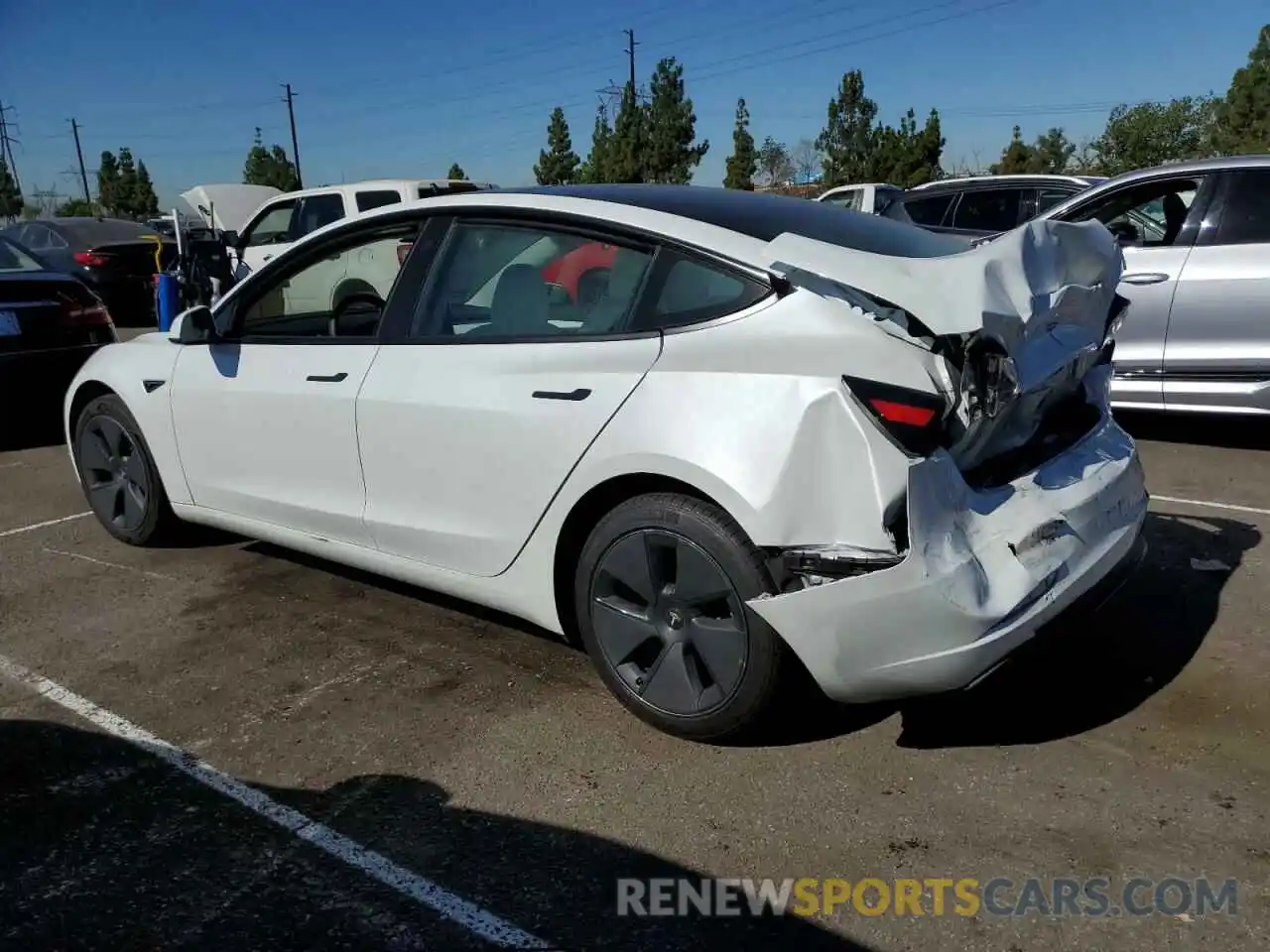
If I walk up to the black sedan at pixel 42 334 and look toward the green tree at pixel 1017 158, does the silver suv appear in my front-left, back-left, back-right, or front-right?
front-right

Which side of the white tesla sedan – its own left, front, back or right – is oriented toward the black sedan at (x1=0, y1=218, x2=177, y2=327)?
front

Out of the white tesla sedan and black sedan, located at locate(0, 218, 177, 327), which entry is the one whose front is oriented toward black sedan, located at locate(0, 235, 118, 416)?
the white tesla sedan

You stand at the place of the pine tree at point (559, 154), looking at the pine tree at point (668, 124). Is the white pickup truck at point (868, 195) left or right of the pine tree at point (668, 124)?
right

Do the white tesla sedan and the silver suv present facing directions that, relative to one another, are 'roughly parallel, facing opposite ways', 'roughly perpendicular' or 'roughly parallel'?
roughly parallel

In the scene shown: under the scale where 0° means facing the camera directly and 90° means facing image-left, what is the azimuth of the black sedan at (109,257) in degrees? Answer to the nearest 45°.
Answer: approximately 135°

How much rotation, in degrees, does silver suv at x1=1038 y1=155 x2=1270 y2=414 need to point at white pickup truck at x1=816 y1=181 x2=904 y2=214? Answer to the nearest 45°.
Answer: approximately 45° to its right

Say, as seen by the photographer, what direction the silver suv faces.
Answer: facing to the left of the viewer

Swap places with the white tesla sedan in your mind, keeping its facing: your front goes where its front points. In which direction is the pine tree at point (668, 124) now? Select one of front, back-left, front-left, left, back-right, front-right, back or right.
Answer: front-right

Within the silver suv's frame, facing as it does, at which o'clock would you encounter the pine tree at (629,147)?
The pine tree is roughly at 2 o'clock from the silver suv.

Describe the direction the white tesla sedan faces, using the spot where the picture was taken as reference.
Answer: facing away from the viewer and to the left of the viewer

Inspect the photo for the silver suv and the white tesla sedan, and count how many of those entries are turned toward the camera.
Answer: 0

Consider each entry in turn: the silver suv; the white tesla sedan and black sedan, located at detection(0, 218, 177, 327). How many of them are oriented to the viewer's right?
0
